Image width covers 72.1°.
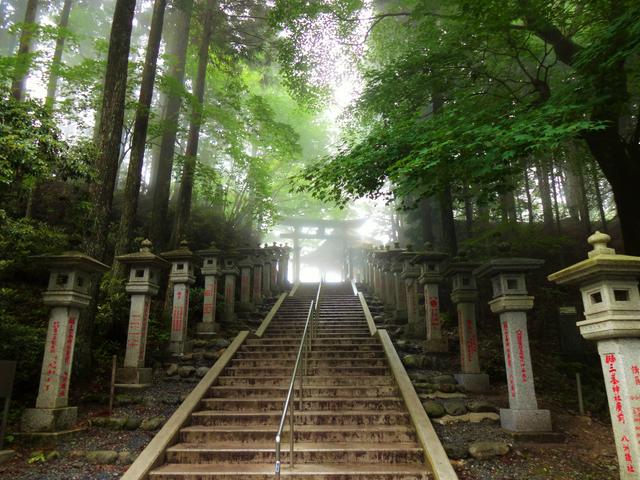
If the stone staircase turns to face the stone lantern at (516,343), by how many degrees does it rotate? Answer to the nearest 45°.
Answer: approximately 90° to its left

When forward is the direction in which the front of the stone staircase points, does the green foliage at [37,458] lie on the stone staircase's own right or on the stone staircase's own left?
on the stone staircase's own right

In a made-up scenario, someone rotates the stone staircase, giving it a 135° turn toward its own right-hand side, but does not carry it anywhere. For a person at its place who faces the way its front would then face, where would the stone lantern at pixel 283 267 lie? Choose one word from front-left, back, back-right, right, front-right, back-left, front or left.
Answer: front-right

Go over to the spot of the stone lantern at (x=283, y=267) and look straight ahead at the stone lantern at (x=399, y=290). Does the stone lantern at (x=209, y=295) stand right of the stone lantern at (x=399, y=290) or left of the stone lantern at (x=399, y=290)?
right

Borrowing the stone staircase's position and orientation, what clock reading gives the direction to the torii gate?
The torii gate is roughly at 6 o'clock from the stone staircase.

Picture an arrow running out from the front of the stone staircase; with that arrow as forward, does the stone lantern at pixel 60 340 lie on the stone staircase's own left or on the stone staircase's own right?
on the stone staircase's own right

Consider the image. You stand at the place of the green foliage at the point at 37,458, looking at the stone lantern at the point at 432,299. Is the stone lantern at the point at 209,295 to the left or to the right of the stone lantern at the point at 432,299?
left

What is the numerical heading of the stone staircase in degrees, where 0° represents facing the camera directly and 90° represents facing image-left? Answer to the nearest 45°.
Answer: approximately 0°

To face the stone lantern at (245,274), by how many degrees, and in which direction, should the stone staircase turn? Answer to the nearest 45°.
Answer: approximately 180°

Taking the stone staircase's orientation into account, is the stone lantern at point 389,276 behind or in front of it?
behind

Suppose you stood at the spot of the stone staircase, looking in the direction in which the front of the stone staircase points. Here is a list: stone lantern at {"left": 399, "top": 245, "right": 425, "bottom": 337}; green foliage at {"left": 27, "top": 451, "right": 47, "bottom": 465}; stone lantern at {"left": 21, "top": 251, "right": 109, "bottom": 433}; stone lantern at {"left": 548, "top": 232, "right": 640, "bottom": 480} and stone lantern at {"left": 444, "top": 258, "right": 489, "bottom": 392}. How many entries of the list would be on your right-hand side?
2
